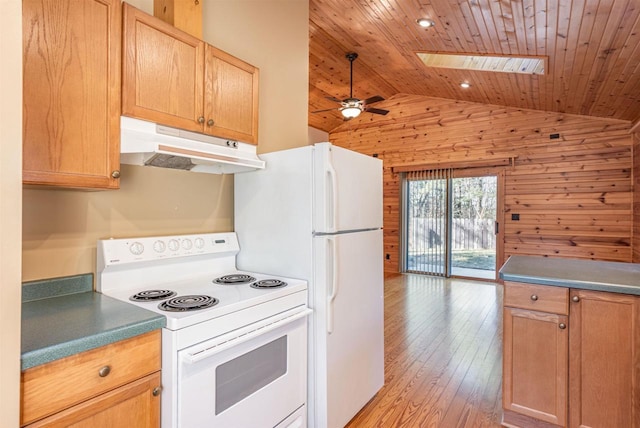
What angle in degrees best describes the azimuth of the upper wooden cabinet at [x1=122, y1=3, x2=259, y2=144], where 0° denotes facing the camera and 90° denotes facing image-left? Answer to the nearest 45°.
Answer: approximately 315°

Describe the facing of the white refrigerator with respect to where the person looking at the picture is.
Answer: facing the viewer and to the right of the viewer

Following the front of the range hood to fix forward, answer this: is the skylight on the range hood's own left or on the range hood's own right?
on the range hood's own left

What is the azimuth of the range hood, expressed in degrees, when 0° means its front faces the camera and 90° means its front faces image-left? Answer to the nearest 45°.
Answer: approximately 315°

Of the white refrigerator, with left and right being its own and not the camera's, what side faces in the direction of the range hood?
right
